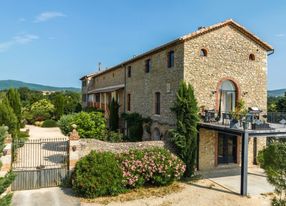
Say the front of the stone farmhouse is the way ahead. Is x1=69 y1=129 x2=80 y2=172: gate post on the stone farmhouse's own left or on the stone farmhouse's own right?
on the stone farmhouse's own right

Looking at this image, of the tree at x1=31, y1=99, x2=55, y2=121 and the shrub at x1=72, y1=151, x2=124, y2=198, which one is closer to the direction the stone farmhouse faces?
the shrub
